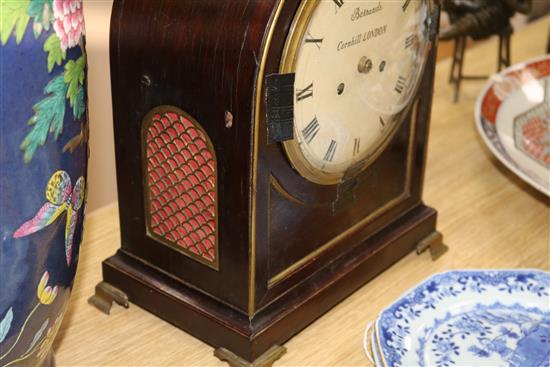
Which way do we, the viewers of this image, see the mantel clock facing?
facing the viewer and to the right of the viewer

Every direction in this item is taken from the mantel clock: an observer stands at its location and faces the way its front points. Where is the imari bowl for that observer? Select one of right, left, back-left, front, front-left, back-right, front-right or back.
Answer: left

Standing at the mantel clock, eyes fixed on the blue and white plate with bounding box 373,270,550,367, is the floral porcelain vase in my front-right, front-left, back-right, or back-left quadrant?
back-right
